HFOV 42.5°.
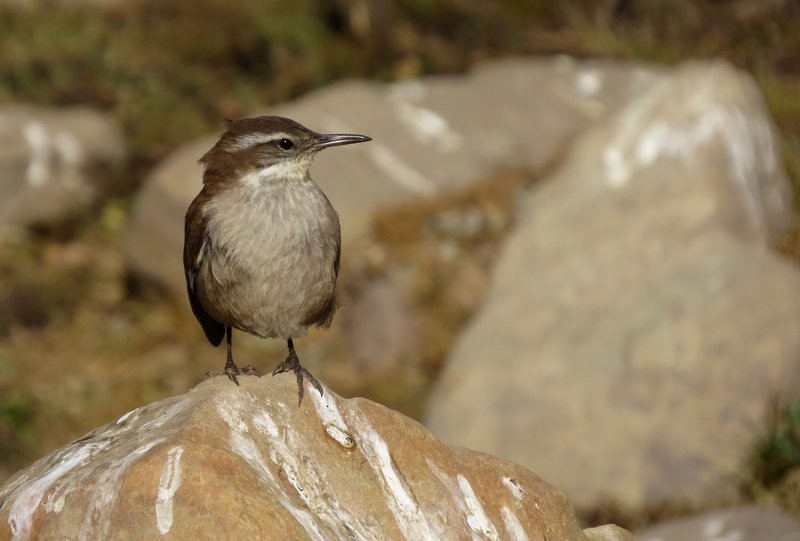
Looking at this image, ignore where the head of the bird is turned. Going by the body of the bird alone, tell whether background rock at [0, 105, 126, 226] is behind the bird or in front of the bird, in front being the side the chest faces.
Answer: behind

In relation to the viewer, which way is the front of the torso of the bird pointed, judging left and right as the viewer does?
facing the viewer and to the right of the viewer

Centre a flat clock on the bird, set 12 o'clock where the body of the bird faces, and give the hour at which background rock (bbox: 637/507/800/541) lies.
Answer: The background rock is roughly at 10 o'clock from the bird.

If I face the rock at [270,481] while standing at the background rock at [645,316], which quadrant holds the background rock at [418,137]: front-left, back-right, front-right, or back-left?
back-right

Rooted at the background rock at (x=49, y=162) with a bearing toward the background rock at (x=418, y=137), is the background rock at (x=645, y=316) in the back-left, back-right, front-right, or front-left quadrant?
front-right

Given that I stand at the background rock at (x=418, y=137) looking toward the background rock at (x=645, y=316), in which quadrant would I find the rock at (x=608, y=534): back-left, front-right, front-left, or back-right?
front-right

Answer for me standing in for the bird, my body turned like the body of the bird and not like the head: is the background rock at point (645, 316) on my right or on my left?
on my left

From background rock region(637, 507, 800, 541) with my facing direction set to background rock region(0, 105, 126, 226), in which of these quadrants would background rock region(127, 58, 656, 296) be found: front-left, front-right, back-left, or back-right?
front-right

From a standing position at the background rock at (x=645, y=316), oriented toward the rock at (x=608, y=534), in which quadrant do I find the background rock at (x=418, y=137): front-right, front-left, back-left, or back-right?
back-right

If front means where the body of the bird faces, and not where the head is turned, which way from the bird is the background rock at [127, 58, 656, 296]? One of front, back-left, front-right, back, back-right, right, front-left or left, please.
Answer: back-left

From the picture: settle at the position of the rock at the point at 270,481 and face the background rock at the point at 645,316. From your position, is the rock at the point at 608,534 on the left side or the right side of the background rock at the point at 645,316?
right
